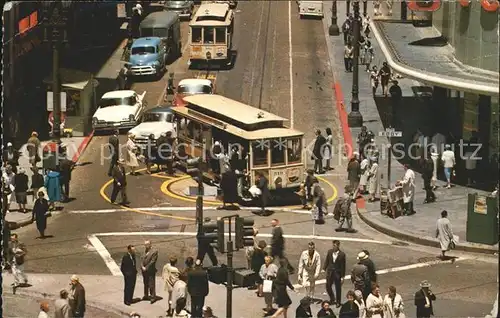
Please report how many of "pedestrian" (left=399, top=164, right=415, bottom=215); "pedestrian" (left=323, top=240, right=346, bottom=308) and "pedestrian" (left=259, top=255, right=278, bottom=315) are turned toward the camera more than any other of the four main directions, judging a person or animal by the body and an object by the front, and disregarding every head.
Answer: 2

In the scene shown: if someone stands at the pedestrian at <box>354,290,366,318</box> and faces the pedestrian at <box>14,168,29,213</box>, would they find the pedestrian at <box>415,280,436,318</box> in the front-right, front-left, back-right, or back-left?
back-right
